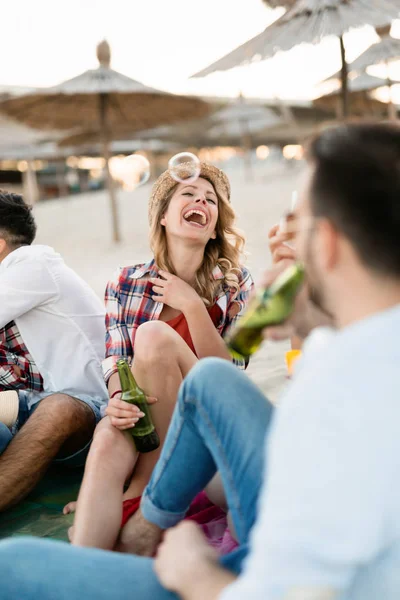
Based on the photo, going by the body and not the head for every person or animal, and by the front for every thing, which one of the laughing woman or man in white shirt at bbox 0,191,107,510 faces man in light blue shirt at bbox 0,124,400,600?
the laughing woman

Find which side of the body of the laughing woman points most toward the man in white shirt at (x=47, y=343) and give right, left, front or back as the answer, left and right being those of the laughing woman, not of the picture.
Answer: right

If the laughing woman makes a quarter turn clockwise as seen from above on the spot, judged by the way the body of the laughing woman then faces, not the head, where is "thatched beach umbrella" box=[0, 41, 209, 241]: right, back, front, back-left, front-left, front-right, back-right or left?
right

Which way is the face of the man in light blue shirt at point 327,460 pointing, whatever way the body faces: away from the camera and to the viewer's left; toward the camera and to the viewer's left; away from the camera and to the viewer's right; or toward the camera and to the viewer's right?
away from the camera and to the viewer's left

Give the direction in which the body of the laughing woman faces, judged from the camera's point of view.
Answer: toward the camera

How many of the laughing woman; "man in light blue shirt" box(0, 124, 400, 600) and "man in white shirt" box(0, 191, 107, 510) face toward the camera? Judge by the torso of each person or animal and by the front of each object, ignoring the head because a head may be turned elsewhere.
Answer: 1

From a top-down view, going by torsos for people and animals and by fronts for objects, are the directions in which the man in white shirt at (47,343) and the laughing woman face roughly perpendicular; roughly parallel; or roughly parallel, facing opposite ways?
roughly perpendicular

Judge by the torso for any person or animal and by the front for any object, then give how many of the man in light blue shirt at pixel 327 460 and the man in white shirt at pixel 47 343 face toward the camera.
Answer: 0
